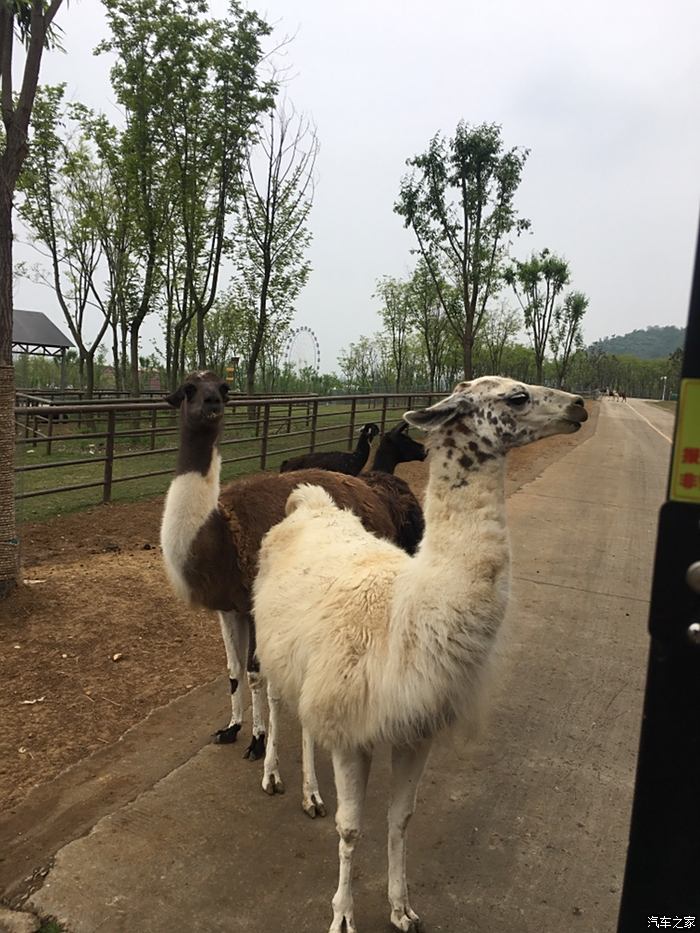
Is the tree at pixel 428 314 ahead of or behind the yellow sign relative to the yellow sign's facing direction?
behind

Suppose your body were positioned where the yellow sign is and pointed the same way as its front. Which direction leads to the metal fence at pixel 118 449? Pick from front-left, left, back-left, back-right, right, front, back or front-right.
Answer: back-right

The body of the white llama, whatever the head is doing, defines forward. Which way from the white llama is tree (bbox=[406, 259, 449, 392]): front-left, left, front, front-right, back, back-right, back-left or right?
back-left

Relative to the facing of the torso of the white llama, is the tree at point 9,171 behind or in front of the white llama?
behind

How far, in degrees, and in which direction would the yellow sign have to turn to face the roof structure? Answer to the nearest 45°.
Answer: approximately 135° to its right

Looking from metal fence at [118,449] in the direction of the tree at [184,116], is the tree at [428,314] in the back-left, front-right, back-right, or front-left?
front-right

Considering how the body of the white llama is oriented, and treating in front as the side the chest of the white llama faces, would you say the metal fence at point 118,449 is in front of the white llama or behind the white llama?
behind

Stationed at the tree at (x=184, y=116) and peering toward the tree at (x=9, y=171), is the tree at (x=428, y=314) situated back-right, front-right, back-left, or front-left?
back-left

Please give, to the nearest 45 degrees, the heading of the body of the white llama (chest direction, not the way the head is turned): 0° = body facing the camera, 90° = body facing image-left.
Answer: approximately 315°

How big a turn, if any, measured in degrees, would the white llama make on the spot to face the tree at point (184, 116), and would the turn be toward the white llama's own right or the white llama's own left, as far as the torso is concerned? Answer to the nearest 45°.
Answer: approximately 180°

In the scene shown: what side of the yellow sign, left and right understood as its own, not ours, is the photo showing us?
front

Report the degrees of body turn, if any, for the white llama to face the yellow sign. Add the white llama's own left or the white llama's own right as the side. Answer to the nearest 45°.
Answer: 0° — it already faces it

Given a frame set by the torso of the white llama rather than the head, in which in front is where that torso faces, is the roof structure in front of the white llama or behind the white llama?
behind

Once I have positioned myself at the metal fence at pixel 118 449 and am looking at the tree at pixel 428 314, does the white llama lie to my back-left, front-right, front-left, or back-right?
back-right
